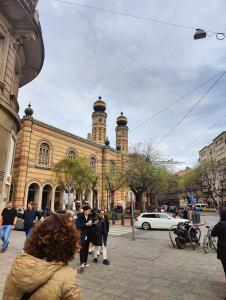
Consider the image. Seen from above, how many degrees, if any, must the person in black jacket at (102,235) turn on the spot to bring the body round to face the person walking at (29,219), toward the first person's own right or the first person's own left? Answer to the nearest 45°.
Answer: approximately 90° to the first person's own right

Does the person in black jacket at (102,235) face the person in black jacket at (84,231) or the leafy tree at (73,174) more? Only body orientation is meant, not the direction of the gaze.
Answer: the person in black jacket

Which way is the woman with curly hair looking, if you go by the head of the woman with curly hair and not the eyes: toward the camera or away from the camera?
away from the camera

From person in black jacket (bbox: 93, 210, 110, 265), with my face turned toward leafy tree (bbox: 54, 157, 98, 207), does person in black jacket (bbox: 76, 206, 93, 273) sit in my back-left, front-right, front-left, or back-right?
back-left

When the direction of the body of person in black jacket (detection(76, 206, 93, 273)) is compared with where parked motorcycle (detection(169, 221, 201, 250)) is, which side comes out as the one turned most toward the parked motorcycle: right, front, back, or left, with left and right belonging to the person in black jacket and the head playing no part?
left

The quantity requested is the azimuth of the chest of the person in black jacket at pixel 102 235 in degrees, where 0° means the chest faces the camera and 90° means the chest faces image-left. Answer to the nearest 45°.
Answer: approximately 45°

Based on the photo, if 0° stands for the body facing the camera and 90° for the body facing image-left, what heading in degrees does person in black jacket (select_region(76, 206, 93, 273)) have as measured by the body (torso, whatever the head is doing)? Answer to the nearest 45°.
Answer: approximately 315°
